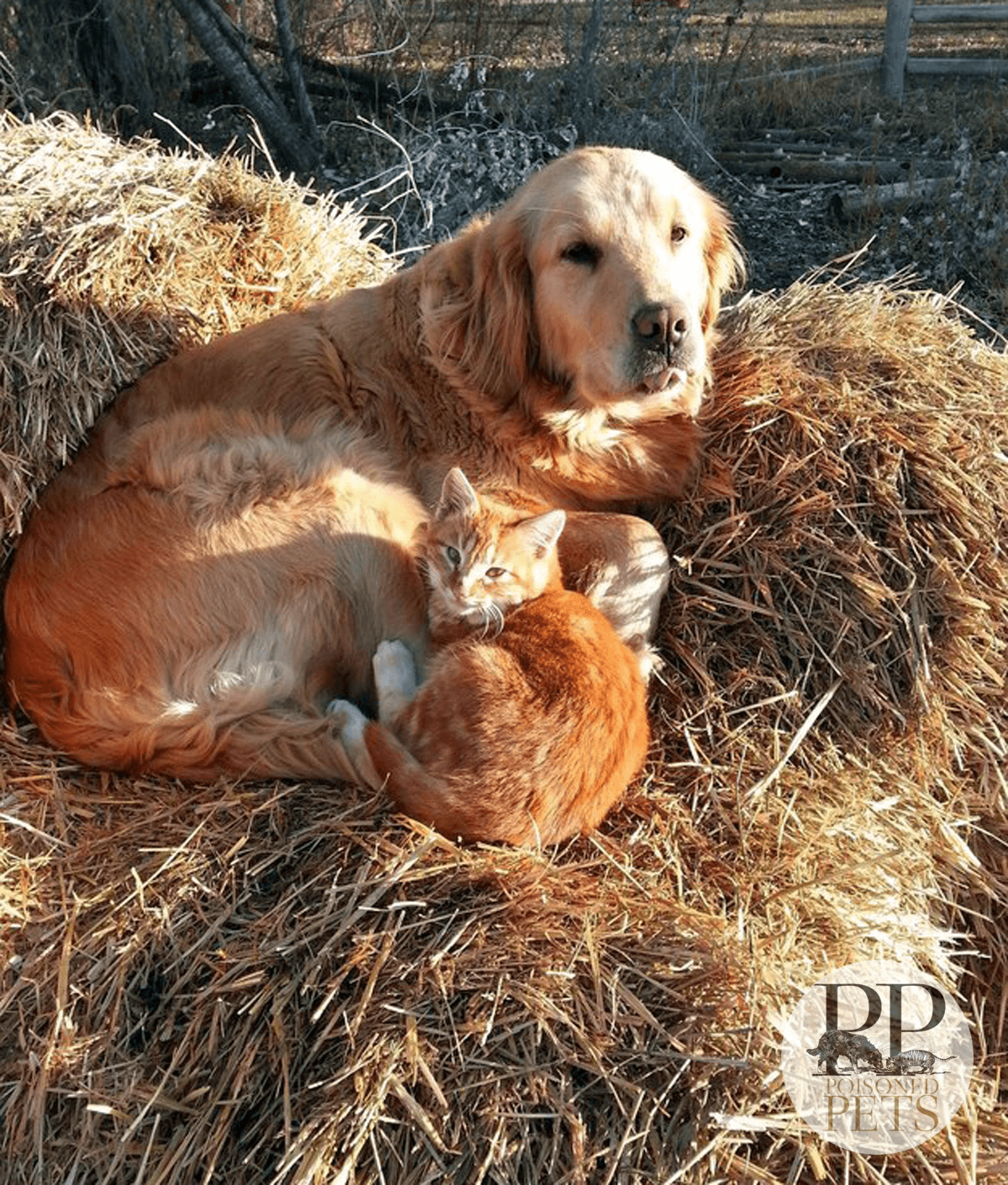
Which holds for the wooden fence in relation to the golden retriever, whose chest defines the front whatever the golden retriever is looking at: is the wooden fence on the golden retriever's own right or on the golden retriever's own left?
on the golden retriever's own left

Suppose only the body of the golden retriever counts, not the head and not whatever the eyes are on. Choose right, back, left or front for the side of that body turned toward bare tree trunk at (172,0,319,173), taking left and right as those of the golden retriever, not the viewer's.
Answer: left

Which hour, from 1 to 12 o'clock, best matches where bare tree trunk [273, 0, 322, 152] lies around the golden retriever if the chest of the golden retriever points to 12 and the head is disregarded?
The bare tree trunk is roughly at 9 o'clock from the golden retriever.

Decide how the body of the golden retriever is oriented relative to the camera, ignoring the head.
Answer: to the viewer's right

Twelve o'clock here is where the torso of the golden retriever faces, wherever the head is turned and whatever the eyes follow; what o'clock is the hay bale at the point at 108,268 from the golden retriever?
The hay bale is roughly at 8 o'clock from the golden retriever.

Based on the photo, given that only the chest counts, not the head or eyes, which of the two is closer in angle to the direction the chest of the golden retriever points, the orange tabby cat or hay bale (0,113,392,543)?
the orange tabby cat
